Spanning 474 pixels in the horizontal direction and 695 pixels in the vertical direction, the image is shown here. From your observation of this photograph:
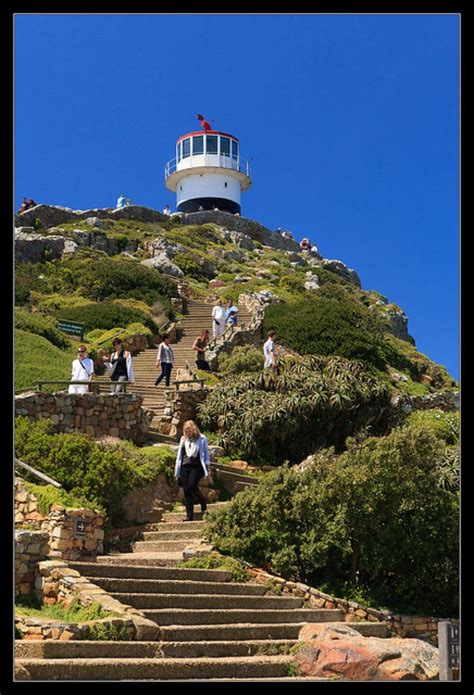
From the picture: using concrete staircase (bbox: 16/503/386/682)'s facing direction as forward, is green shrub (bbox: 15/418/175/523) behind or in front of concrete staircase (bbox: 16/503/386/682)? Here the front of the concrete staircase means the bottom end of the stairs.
behind

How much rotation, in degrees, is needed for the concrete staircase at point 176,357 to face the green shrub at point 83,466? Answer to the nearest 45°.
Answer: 0° — it already faces it

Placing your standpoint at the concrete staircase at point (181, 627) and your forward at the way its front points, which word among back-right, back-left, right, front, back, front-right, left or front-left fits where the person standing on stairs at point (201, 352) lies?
back

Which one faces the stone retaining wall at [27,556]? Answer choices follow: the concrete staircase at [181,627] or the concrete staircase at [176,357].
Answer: the concrete staircase at [176,357]

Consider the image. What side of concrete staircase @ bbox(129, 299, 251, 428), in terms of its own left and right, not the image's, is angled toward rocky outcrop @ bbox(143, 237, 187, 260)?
back

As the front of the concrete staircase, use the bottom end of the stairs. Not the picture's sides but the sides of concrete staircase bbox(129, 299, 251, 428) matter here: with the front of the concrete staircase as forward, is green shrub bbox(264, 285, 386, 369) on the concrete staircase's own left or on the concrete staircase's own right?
on the concrete staircase's own left

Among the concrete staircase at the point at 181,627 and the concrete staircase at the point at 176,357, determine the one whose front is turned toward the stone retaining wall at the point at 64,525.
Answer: the concrete staircase at the point at 176,357

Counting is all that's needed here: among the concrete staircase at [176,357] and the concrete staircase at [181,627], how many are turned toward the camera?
2

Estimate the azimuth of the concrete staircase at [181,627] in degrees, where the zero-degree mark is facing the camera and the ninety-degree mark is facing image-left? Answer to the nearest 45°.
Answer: approximately 0°

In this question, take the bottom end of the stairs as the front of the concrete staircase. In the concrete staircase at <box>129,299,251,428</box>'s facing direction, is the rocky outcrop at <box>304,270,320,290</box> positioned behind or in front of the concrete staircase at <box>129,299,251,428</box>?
behind

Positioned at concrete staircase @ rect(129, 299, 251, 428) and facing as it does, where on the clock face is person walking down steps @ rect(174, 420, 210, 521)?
The person walking down steps is roughly at 12 o'clock from the concrete staircase.

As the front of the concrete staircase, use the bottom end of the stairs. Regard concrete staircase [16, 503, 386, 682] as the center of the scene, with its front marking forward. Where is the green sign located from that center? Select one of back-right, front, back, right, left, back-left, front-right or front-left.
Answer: back

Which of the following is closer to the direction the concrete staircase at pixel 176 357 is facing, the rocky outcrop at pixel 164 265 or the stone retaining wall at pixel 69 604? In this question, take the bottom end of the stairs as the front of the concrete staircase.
the stone retaining wall
